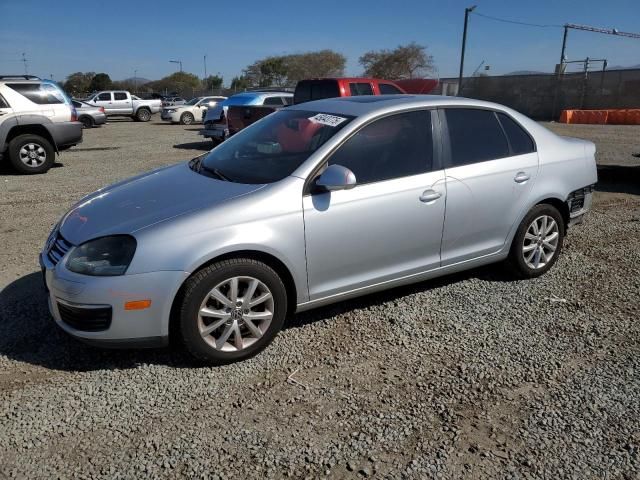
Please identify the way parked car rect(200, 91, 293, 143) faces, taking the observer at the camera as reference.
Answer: facing the viewer and to the left of the viewer

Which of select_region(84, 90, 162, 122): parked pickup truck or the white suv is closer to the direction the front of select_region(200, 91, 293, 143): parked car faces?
the white suv

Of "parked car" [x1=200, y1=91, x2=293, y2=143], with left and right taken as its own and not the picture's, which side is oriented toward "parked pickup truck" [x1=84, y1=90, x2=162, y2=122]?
right

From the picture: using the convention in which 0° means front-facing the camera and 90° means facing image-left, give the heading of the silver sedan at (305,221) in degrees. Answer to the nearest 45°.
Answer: approximately 45°

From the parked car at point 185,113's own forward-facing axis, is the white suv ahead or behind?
ahead

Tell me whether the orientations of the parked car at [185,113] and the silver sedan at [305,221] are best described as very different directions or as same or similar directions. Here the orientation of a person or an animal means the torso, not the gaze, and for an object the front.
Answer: same or similar directions

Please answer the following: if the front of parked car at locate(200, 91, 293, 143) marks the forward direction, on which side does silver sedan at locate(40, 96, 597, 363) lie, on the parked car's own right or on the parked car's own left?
on the parked car's own left

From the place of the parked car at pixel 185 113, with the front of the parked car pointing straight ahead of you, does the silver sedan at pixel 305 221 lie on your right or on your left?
on your left

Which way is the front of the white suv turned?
to the viewer's left

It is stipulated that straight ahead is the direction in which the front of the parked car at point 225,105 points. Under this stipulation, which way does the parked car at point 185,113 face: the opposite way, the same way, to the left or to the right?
the same way

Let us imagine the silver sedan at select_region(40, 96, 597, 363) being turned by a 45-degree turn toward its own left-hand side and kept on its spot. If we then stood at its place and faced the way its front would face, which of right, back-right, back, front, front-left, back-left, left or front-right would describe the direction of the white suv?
back-right
